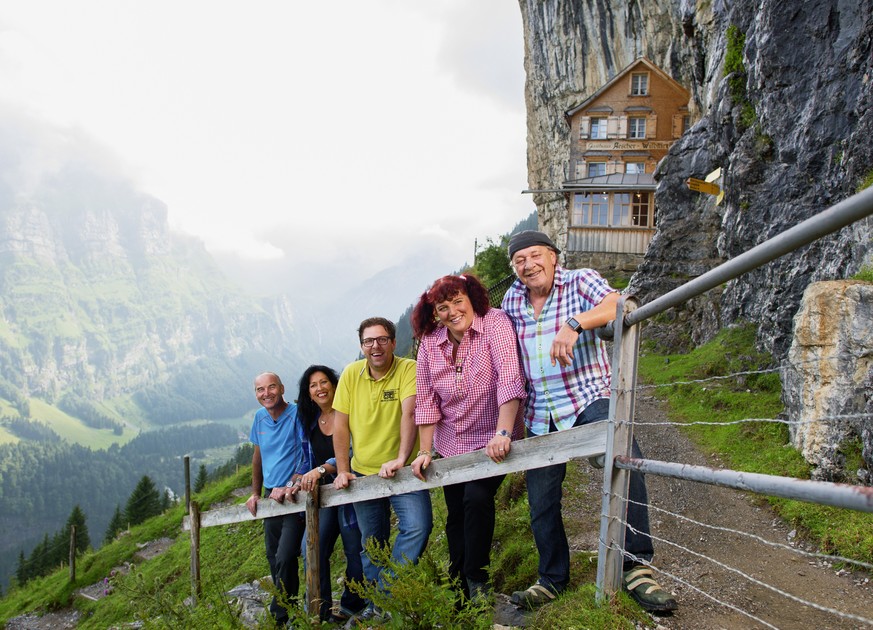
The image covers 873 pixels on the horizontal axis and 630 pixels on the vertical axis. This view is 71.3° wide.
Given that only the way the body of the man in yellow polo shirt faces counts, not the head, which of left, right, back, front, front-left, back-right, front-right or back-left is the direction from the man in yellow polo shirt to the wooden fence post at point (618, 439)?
front-left

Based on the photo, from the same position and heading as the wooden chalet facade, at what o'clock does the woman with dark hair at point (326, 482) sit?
The woman with dark hair is roughly at 12 o'clock from the wooden chalet facade.

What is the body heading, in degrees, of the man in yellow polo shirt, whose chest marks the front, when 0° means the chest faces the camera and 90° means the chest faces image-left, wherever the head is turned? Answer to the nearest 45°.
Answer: approximately 0°

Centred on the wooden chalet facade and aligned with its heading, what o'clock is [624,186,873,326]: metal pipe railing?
The metal pipe railing is roughly at 12 o'clock from the wooden chalet facade.

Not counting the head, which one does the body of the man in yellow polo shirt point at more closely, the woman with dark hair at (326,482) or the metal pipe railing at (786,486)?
the metal pipe railing

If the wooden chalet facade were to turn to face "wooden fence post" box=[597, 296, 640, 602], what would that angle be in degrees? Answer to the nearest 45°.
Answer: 0° — it already faces it

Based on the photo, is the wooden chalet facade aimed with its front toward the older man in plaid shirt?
yes

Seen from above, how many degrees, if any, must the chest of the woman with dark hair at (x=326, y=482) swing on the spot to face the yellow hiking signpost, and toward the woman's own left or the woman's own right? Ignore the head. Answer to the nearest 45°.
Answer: approximately 135° to the woman's own left

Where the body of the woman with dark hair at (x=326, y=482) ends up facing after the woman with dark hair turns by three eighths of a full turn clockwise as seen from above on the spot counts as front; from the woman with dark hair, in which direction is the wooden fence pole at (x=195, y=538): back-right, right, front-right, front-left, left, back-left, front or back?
front

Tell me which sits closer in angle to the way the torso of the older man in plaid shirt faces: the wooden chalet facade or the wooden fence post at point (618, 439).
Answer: the wooden fence post
